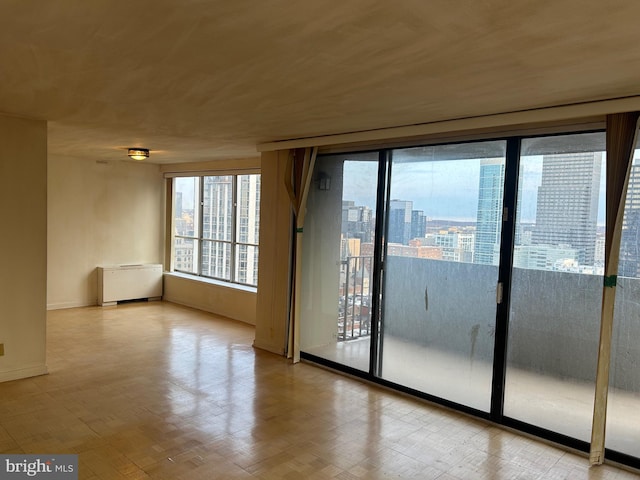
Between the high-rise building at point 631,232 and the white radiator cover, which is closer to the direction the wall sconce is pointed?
the high-rise building

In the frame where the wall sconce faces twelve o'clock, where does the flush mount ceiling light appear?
The flush mount ceiling light is roughly at 5 o'clock from the wall sconce.

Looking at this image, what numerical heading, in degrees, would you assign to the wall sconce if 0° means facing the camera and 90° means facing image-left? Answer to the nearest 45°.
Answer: approximately 315°

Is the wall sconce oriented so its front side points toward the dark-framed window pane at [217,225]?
no

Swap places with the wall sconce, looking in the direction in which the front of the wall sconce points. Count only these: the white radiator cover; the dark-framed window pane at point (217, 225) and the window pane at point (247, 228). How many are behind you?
3

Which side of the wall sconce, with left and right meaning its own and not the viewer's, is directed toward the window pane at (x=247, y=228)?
back

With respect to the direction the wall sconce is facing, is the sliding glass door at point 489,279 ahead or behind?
ahead

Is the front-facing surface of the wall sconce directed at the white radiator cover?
no

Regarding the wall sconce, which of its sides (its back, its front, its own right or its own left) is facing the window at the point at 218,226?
back
